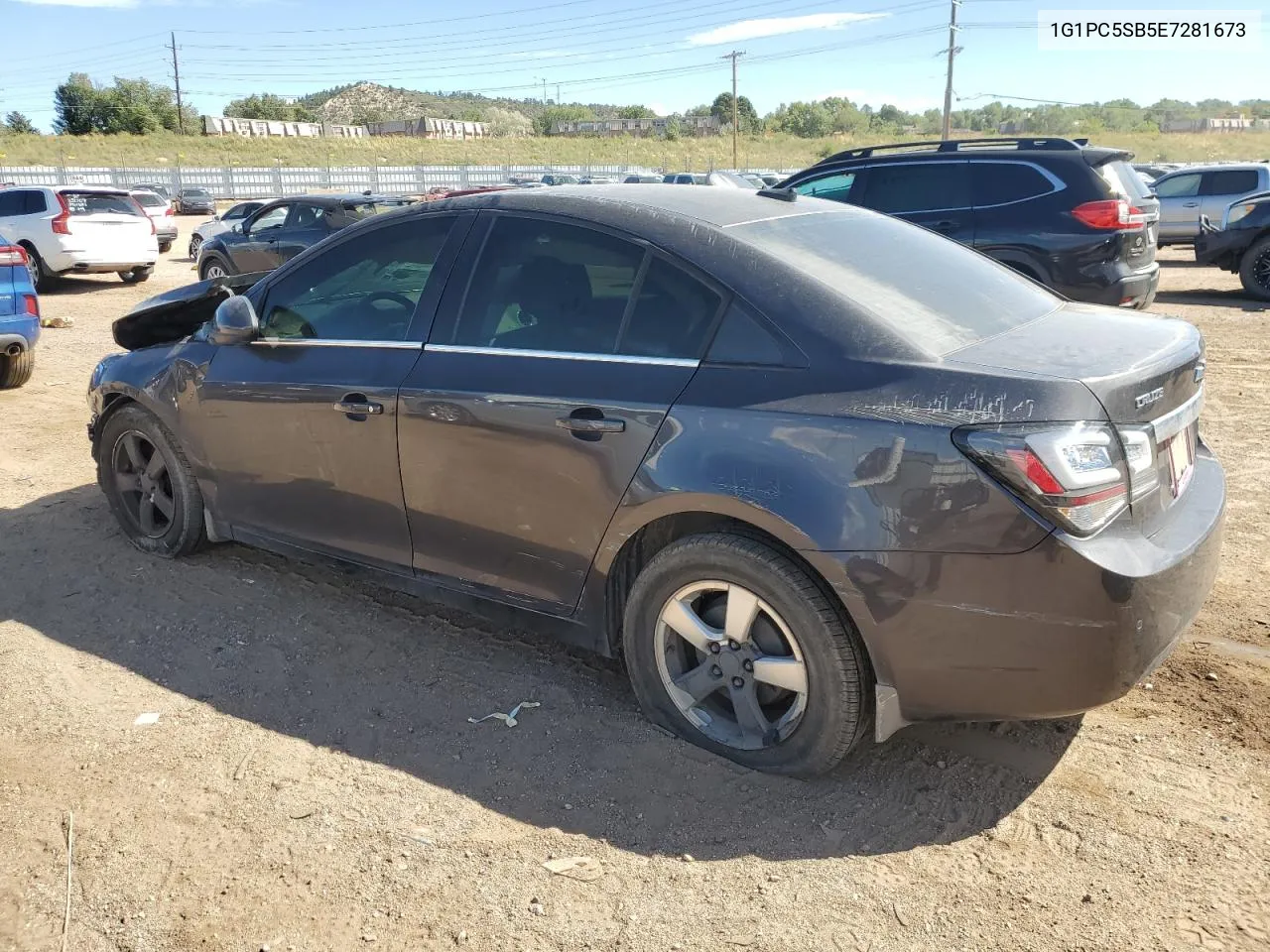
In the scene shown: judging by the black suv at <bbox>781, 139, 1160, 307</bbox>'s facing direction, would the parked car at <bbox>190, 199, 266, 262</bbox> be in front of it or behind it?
in front

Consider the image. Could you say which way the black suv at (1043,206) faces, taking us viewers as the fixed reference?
facing away from the viewer and to the left of the viewer

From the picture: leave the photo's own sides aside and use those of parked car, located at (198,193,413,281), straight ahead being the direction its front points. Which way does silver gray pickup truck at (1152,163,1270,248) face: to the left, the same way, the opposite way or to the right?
the same way

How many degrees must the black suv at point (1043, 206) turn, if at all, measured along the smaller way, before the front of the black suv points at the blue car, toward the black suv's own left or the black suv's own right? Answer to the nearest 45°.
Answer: approximately 45° to the black suv's own left

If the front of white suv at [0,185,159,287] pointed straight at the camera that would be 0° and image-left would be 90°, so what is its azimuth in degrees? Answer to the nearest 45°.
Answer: approximately 135°

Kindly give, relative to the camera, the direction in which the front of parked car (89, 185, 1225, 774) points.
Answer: facing away from the viewer and to the left of the viewer

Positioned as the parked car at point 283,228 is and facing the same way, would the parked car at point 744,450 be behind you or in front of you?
behind

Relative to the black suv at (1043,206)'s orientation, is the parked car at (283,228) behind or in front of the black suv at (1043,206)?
in front

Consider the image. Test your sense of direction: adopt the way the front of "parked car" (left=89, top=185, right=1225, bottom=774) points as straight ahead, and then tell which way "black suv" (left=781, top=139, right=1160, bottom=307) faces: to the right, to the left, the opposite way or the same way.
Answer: the same way

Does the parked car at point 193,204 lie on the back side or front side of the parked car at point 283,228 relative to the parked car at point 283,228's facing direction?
on the front side

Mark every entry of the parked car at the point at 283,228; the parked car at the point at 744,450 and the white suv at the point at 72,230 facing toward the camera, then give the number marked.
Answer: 0

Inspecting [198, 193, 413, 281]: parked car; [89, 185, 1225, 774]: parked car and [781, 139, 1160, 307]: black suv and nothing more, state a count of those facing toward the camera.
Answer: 0

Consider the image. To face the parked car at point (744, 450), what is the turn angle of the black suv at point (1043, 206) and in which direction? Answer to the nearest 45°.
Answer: approximately 135° to its left

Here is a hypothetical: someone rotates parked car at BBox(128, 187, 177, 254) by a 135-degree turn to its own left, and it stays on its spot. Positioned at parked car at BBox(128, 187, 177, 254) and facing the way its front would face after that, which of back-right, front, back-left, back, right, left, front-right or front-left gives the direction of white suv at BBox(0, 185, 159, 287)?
front

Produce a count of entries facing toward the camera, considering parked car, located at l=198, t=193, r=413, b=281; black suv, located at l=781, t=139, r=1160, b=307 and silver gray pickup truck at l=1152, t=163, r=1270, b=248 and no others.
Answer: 0
